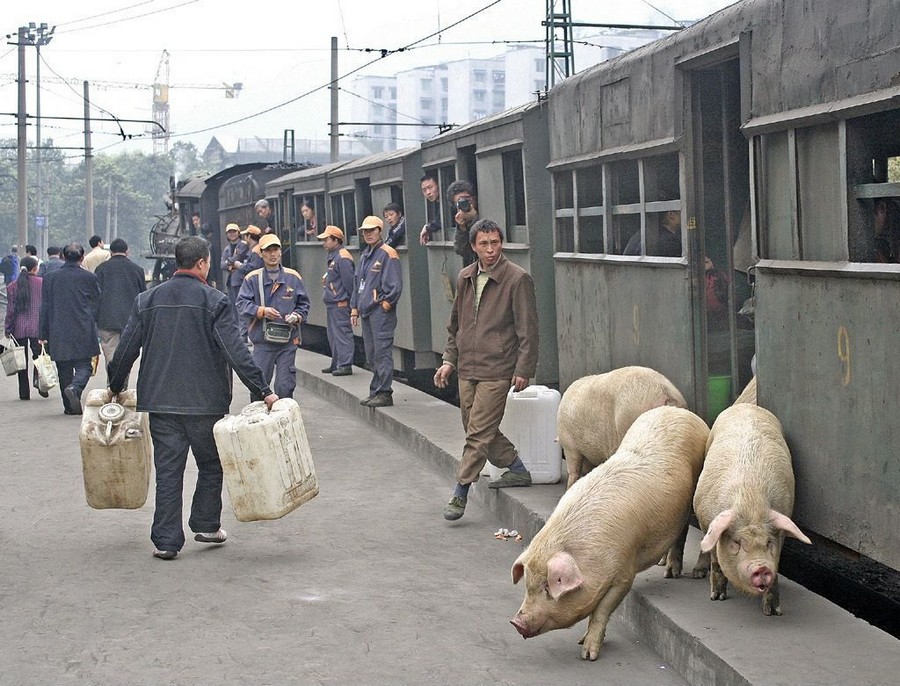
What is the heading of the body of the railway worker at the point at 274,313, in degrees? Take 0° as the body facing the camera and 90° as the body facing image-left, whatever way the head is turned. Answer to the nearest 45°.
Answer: approximately 0°

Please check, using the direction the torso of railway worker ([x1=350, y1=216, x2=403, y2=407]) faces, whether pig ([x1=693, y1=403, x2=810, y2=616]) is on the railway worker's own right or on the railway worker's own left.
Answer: on the railway worker's own left

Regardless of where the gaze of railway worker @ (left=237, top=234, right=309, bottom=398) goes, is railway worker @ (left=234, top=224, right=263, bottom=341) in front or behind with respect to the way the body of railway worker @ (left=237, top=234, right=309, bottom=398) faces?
behind

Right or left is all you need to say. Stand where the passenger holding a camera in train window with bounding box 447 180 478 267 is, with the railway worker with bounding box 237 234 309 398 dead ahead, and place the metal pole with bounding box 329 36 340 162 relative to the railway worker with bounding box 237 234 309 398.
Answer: right

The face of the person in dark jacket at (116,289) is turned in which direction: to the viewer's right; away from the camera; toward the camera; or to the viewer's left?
away from the camera

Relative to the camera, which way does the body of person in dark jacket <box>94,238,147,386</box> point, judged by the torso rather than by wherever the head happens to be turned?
away from the camera

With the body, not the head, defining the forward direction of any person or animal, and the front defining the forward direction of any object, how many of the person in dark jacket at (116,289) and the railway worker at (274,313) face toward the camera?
1

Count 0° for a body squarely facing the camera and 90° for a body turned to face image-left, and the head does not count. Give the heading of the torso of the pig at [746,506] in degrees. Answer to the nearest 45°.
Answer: approximately 0°
